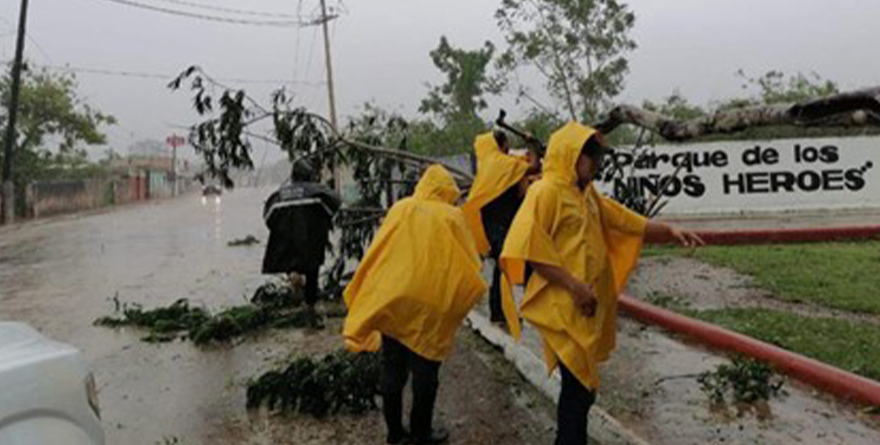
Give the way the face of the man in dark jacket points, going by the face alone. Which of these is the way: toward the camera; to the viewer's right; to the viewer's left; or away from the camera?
away from the camera

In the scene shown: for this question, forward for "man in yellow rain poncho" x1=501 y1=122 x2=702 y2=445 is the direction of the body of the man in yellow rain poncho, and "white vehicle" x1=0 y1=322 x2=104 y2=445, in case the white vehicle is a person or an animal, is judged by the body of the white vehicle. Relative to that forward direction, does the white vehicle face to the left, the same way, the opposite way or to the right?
to the left

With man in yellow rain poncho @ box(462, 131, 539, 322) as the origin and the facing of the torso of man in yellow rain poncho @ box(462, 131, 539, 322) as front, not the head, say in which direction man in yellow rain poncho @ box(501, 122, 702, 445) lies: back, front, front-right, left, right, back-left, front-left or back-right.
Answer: right

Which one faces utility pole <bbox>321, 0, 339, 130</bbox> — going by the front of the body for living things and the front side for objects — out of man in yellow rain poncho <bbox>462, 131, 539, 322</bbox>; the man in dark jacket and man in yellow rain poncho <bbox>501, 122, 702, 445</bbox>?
the man in dark jacket

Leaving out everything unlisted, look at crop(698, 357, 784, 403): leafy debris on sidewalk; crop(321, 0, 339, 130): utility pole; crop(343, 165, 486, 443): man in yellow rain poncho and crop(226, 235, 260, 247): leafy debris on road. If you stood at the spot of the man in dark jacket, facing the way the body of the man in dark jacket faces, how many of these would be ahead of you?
2

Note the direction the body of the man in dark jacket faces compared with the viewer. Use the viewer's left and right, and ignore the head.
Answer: facing away from the viewer

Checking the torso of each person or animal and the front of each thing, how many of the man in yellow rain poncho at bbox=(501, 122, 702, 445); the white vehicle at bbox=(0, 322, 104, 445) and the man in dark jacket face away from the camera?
1

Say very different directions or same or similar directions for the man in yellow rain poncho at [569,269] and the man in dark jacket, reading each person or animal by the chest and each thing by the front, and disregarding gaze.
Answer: very different directions
